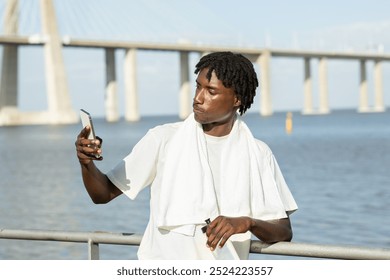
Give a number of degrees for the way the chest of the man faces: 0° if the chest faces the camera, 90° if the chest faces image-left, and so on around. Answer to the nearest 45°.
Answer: approximately 0°
